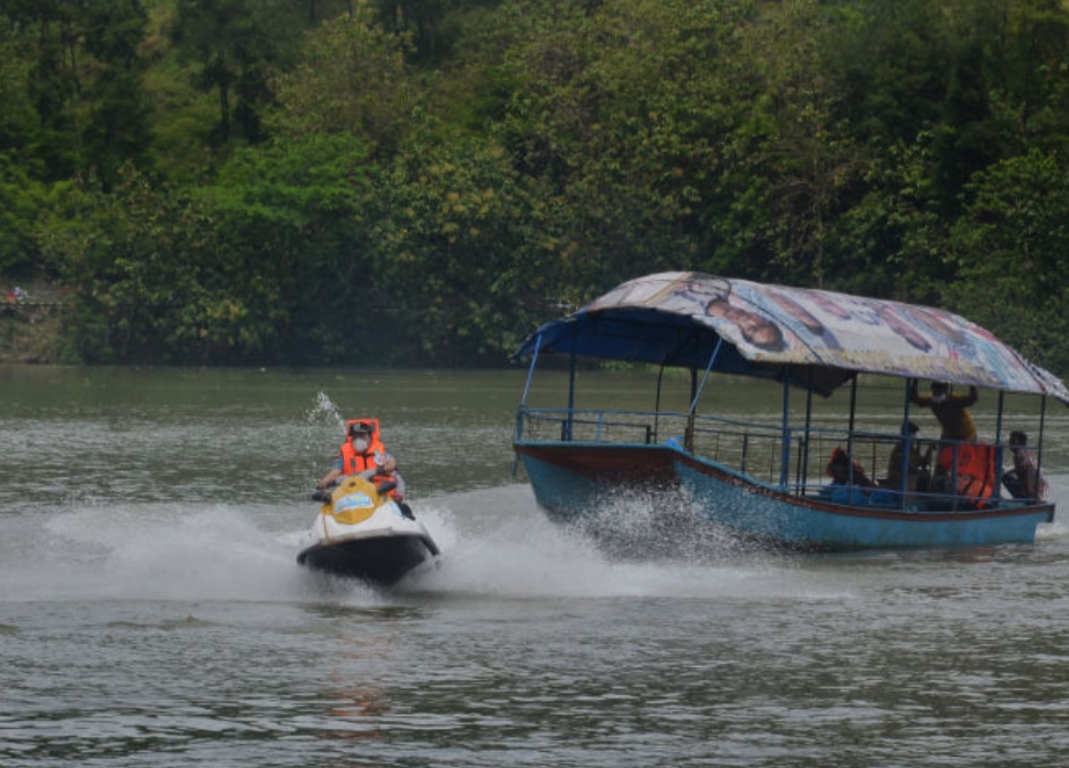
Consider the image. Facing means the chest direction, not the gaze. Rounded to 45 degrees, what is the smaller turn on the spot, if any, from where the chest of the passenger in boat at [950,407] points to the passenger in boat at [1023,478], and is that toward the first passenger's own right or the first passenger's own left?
approximately 135° to the first passenger's own left

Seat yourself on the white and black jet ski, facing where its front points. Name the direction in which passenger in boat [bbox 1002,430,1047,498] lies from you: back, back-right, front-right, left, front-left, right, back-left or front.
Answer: back-left

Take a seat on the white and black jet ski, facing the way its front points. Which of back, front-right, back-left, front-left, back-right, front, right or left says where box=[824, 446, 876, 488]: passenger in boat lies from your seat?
back-left

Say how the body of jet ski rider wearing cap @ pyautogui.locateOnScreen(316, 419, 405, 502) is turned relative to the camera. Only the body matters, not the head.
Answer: toward the camera

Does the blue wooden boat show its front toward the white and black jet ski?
yes

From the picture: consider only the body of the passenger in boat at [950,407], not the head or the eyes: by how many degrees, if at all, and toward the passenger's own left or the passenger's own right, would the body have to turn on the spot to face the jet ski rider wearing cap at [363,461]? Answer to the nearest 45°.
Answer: approximately 45° to the passenger's own right

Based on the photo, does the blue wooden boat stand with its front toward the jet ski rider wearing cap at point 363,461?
yes

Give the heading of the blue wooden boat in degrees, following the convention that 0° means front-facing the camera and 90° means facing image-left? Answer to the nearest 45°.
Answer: approximately 45°

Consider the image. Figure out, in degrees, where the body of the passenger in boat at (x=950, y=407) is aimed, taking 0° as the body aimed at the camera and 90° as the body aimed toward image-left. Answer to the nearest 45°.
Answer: approximately 0°

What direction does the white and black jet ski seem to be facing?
toward the camera

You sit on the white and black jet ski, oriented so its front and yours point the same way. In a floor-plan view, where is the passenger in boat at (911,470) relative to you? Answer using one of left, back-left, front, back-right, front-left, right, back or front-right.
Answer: back-left

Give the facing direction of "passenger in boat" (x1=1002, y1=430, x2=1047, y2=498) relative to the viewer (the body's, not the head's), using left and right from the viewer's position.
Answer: facing to the left of the viewer
